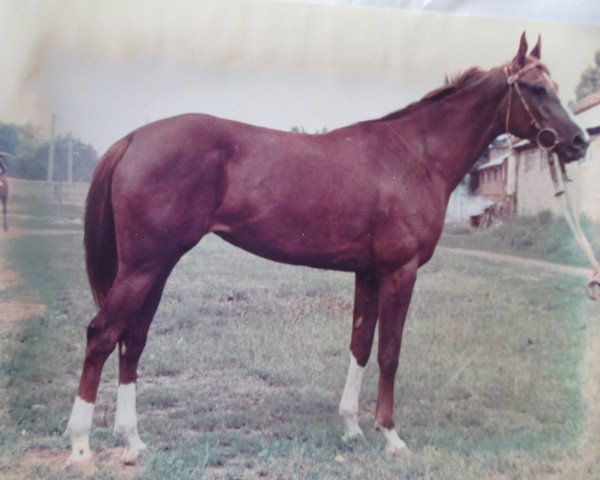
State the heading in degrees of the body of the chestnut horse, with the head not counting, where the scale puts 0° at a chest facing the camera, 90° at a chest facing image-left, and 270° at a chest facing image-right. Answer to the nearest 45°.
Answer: approximately 270°

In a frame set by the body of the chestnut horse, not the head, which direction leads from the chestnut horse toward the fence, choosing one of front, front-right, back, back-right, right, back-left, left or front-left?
back

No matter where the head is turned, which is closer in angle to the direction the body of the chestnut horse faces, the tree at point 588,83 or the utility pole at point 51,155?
the tree

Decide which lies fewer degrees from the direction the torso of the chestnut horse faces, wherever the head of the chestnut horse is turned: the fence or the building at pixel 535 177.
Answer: the building
